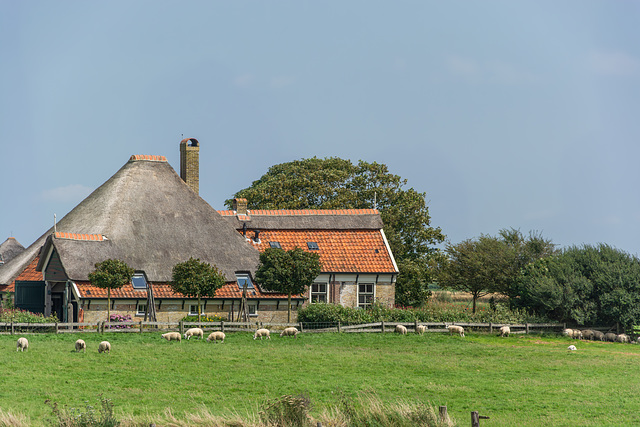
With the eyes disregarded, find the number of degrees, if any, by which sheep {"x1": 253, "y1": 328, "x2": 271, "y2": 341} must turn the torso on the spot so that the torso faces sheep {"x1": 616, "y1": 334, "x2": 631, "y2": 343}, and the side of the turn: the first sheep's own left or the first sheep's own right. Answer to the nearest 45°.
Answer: approximately 180°

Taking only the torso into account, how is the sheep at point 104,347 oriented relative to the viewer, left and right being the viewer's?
facing the viewer and to the left of the viewer

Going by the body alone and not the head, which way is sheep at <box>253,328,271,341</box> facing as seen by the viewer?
to the viewer's left

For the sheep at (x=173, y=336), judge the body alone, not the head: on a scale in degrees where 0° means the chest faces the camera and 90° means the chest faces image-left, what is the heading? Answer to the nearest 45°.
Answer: approximately 90°

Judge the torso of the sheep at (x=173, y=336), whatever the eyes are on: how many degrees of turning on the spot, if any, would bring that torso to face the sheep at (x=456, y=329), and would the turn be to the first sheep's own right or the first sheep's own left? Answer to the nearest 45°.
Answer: approximately 180°

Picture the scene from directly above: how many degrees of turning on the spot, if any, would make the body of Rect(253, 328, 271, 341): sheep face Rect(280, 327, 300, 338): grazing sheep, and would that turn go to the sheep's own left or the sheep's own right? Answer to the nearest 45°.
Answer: approximately 135° to the sheep's own right

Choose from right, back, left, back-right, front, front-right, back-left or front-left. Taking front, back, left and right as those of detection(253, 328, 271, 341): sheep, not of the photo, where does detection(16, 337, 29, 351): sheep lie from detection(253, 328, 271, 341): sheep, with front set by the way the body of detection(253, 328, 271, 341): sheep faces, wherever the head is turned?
front-left

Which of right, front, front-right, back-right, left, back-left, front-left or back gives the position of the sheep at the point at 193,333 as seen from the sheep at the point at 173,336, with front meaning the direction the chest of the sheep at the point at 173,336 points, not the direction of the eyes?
back-right
